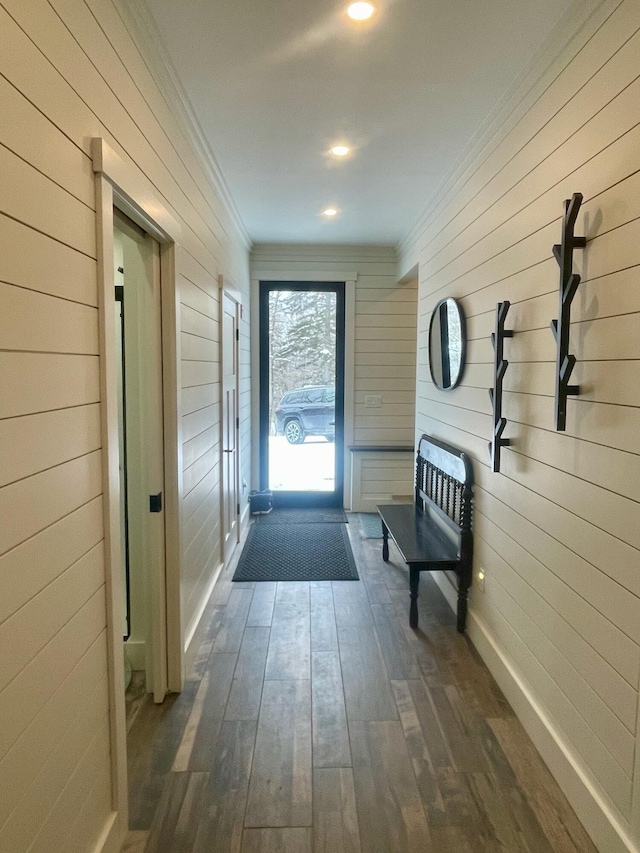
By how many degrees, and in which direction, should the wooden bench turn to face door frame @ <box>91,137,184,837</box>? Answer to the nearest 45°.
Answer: approximately 45° to its left

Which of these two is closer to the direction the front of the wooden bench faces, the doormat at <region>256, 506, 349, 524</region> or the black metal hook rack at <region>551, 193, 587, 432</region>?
the doormat

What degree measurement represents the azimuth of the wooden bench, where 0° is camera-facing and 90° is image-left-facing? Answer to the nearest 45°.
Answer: approximately 90°

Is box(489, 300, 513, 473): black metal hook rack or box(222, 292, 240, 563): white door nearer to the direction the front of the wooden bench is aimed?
the white door

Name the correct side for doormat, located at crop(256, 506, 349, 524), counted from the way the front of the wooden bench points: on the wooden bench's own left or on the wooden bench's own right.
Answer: on the wooden bench's own right
